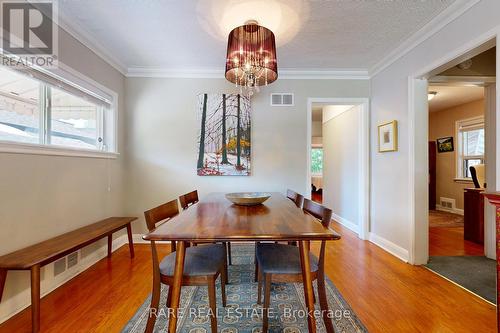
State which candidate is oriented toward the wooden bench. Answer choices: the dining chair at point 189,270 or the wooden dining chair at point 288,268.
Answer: the wooden dining chair

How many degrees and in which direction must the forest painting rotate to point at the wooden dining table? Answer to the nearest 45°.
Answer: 0° — it already faces it

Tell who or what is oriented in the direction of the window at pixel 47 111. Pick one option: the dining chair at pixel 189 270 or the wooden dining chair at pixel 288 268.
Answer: the wooden dining chair

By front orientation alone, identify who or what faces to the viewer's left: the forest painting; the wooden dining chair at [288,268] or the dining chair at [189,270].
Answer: the wooden dining chair

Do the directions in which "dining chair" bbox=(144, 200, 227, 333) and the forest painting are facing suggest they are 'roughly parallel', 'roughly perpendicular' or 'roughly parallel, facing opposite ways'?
roughly perpendicular

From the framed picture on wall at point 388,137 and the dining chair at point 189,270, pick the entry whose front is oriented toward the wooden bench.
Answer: the framed picture on wall

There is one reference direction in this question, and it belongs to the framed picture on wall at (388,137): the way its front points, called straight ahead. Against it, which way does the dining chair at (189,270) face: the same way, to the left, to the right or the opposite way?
the opposite way

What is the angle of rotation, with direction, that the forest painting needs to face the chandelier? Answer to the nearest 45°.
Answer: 0° — it already faces it

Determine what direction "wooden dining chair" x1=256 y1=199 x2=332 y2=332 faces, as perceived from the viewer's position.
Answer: facing to the left of the viewer

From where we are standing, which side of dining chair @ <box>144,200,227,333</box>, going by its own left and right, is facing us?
right
